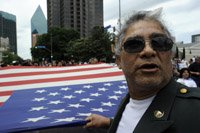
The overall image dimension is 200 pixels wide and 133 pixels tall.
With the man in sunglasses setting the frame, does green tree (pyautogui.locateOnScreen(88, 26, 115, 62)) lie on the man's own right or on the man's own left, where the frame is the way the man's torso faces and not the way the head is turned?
on the man's own right

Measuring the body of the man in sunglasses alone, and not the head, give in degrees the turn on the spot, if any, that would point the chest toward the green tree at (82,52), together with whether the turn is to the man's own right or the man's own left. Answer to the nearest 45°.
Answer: approximately 135° to the man's own right

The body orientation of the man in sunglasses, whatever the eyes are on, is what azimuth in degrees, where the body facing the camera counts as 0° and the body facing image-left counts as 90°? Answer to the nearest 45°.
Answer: approximately 45°

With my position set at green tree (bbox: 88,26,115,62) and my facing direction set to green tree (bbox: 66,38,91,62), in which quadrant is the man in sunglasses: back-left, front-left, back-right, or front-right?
back-left
